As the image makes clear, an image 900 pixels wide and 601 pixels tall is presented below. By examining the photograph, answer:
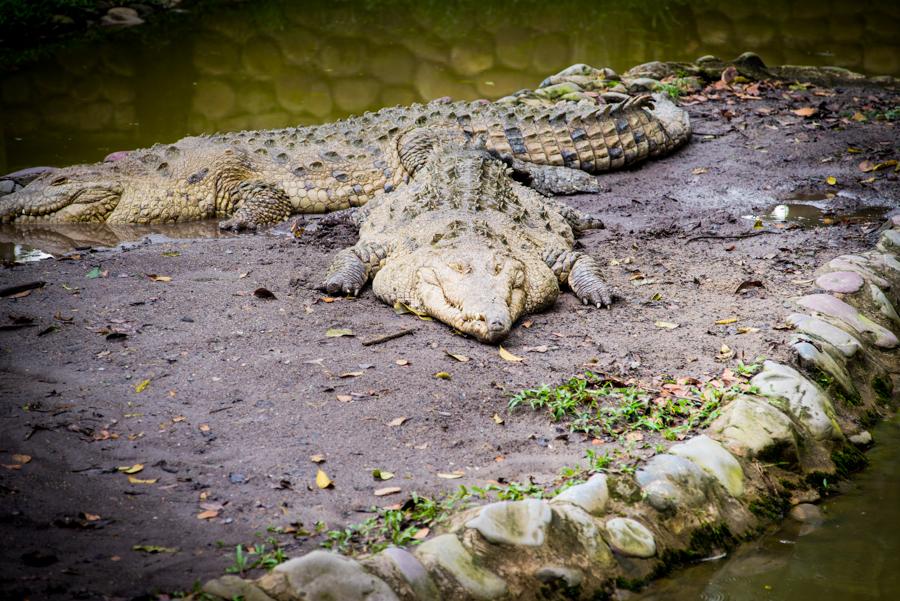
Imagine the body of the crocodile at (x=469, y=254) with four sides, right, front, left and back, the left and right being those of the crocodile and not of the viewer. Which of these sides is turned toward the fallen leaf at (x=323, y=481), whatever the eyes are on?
front

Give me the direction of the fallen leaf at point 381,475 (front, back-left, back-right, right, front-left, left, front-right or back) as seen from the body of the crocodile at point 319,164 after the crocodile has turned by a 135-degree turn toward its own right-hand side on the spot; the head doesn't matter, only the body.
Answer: back-right

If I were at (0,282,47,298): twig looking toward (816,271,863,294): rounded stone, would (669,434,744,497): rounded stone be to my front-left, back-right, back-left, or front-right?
front-right

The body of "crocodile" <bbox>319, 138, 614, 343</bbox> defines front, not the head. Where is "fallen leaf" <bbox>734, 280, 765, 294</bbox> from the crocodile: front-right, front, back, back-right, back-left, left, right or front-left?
left

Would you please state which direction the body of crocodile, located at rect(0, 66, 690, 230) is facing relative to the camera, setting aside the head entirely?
to the viewer's left

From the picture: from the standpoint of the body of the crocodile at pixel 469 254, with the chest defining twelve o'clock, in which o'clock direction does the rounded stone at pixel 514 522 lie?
The rounded stone is roughly at 12 o'clock from the crocodile.

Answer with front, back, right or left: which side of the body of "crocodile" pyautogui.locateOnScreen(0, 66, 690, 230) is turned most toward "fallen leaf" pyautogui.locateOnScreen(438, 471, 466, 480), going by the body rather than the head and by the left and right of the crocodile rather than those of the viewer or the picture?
left

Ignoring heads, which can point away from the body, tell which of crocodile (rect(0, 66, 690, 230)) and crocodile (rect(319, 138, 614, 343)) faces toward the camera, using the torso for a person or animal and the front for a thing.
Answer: crocodile (rect(319, 138, 614, 343))

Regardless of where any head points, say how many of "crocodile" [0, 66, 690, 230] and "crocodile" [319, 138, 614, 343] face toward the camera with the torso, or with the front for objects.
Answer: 1

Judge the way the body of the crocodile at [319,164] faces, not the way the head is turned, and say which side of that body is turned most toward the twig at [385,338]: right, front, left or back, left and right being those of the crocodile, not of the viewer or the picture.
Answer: left

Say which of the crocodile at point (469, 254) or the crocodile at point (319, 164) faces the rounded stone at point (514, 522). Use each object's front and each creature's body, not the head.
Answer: the crocodile at point (469, 254)

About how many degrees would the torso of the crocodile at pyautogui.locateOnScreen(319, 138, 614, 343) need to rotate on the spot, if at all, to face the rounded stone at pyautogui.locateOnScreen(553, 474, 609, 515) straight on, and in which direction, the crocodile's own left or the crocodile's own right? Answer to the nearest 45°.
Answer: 0° — it already faces it

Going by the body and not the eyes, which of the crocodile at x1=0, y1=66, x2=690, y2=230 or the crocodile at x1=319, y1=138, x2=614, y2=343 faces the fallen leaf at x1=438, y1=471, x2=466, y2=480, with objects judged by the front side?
the crocodile at x1=319, y1=138, x2=614, y2=343

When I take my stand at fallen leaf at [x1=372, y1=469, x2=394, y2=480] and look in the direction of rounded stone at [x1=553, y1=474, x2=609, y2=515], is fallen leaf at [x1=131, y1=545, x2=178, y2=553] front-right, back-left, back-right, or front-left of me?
back-right

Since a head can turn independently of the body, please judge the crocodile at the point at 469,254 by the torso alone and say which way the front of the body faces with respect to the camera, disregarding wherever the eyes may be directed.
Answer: toward the camera

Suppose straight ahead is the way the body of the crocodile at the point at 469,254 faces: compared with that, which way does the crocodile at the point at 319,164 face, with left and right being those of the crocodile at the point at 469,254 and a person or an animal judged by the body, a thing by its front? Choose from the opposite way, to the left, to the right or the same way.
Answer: to the right

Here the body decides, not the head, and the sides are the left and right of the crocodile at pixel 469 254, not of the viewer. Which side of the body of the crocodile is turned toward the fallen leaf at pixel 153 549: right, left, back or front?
front
